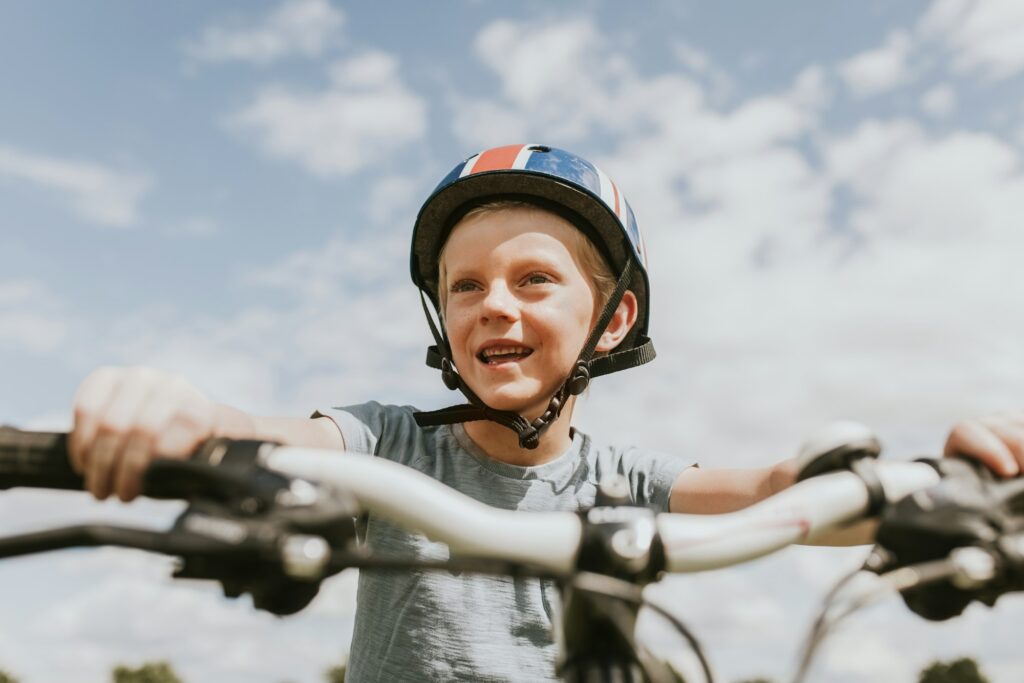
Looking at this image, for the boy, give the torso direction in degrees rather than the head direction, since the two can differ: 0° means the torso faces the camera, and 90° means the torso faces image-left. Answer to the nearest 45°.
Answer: approximately 0°
